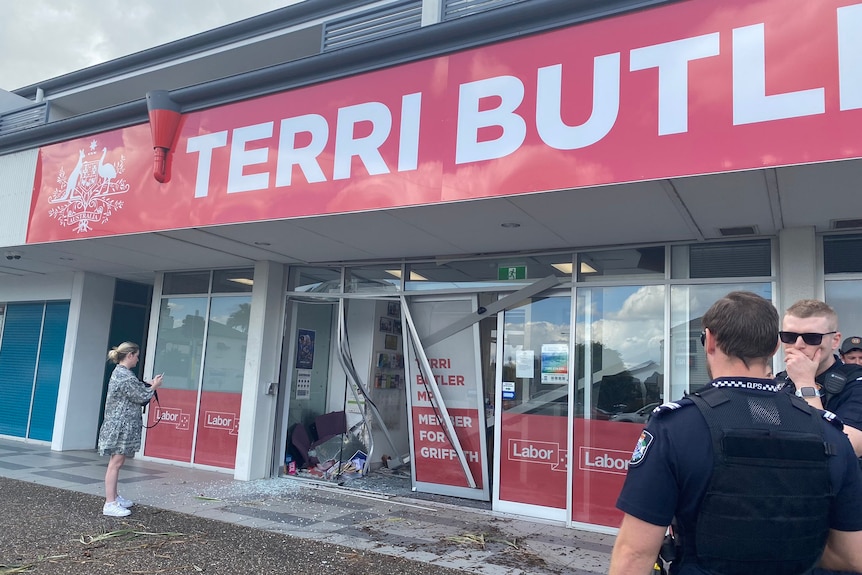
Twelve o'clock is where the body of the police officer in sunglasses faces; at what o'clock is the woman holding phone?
The woman holding phone is roughly at 2 o'clock from the police officer in sunglasses.

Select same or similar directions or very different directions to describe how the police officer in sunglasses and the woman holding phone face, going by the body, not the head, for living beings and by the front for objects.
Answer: very different directions

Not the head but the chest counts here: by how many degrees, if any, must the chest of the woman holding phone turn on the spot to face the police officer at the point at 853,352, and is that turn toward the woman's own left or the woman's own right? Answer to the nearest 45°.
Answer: approximately 45° to the woman's own right

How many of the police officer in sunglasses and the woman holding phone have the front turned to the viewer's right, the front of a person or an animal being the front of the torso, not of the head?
1

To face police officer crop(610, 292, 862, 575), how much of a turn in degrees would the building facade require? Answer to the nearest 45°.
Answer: approximately 45° to its left

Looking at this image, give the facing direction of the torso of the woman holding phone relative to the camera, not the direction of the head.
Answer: to the viewer's right

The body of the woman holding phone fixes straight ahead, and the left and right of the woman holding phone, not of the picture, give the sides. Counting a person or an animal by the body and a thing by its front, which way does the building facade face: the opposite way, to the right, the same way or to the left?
the opposite way

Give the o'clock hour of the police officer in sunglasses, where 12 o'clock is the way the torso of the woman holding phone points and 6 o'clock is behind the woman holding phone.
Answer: The police officer in sunglasses is roughly at 2 o'clock from the woman holding phone.
